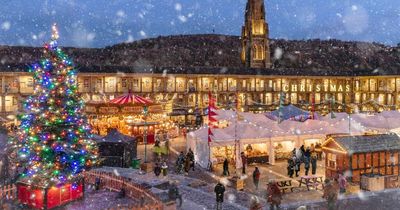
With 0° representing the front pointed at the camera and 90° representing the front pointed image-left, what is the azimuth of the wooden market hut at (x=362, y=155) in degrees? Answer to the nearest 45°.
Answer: approximately 45°

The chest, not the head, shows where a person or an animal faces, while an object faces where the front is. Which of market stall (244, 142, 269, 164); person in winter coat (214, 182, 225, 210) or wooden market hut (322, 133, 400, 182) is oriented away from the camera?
the person in winter coat

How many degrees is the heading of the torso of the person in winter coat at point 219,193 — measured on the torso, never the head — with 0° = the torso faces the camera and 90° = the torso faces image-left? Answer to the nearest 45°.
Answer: approximately 180°

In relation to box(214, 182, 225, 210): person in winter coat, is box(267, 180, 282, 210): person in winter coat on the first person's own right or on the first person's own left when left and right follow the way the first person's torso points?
on the first person's own right

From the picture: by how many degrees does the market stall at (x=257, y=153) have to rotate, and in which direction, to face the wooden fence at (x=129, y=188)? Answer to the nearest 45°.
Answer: approximately 45° to its right

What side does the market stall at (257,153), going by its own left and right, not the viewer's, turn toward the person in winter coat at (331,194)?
front

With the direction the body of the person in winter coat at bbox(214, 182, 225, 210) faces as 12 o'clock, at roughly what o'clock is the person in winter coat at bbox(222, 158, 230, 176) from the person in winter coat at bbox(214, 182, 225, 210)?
the person in winter coat at bbox(222, 158, 230, 176) is roughly at 12 o'clock from the person in winter coat at bbox(214, 182, 225, 210).

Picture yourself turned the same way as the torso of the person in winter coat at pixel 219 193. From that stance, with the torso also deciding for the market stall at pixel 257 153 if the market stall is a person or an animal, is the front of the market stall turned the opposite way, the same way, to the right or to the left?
the opposite way

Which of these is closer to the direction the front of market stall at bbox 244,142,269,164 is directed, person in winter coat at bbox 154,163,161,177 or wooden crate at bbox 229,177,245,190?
the wooden crate

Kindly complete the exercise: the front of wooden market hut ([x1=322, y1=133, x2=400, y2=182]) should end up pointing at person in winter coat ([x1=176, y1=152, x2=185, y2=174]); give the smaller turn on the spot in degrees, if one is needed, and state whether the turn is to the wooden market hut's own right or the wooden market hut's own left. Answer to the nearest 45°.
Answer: approximately 45° to the wooden market hut's own right

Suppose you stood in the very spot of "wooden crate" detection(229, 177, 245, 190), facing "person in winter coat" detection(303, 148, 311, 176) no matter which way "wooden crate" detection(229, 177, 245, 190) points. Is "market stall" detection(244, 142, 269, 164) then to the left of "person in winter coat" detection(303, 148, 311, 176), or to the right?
left

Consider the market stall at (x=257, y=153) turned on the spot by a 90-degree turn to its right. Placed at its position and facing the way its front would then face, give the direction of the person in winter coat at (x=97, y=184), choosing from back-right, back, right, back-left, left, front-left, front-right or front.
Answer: front-left

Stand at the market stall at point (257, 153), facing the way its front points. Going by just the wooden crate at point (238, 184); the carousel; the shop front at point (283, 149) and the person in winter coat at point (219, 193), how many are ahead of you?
2
